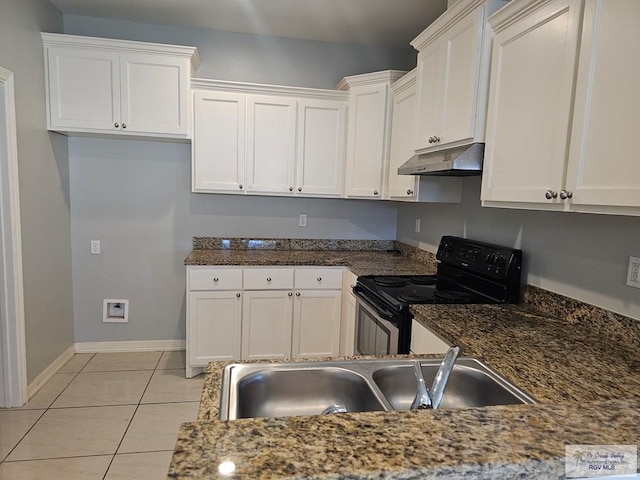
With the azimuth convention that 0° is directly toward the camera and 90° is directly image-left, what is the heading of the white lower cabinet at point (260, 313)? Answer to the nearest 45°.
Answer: approximately 0°

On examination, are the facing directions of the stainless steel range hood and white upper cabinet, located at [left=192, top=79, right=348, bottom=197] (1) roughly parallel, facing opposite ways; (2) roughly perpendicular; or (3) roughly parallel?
roughly perpendicular

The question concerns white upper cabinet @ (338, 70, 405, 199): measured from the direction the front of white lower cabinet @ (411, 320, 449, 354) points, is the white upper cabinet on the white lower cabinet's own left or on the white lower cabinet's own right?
on the white lower cabinet's own right

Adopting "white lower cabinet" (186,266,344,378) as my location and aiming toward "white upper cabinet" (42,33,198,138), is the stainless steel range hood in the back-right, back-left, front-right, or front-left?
back-left

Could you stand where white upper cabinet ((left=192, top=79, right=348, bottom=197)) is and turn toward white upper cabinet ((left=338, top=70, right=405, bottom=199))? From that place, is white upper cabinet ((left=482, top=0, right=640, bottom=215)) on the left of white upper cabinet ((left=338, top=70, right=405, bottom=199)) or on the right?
right

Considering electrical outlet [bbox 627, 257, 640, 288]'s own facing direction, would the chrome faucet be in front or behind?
in front

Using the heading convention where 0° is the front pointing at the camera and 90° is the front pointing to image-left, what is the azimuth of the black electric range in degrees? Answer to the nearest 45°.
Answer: approximately 45°

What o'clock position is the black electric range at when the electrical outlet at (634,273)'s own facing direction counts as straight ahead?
The black electric range is roughly at 2 o'clock from the electrical outlet.

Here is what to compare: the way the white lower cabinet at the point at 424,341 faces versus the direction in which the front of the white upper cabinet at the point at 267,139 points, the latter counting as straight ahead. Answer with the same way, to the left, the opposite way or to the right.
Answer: to the right
